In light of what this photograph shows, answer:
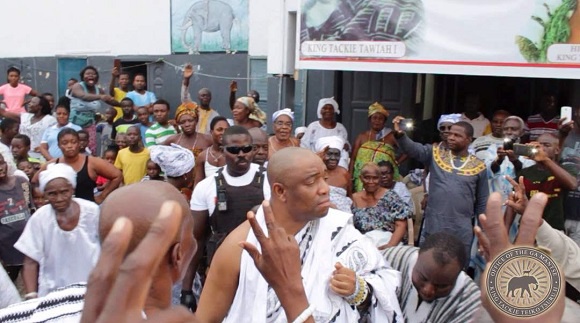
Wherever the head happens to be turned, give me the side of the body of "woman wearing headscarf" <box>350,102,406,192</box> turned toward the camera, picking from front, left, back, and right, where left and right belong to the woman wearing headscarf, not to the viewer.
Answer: front

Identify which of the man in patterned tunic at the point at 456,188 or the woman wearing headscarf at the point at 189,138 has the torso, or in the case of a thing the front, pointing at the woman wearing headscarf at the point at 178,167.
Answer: the woman wearing headscarf at the point at 189,138

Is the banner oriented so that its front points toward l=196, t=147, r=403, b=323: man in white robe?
yes

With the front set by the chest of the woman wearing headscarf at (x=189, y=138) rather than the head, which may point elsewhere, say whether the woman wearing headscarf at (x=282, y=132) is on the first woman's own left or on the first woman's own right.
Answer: on the first woman's own left

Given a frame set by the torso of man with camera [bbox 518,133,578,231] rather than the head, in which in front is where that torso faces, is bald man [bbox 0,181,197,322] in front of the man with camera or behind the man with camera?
in front

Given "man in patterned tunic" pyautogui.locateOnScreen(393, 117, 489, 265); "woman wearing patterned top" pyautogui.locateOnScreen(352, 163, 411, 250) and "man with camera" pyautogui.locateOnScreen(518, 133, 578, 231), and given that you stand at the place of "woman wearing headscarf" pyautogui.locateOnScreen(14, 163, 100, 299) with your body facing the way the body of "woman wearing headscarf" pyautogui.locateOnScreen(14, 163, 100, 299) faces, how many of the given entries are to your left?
3

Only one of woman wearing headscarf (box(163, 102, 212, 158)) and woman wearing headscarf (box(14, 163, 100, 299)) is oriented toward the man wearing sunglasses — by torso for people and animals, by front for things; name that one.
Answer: woman wearing headscarf (box(163, 102, 212, 158))

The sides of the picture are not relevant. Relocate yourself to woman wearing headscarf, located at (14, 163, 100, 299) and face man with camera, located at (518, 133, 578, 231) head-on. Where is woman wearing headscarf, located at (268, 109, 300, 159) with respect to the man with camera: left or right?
left

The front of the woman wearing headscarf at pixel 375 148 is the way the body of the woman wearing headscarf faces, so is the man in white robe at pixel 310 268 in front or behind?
in front

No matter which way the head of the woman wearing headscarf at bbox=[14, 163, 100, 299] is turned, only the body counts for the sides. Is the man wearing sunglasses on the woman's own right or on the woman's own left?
on the woman's own left

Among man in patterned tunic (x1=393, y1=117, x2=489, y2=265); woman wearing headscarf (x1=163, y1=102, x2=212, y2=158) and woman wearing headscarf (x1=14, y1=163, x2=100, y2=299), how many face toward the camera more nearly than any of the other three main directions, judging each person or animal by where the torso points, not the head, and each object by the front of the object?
3

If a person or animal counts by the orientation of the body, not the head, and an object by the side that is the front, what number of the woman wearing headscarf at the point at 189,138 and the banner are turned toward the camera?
2

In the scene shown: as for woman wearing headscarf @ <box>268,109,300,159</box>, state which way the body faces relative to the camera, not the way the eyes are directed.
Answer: toward the camera

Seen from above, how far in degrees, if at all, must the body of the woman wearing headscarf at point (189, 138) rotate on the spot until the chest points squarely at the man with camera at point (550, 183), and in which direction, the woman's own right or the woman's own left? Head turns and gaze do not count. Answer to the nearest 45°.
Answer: approximately 45° to the woman's own left

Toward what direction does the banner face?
toward the camera
